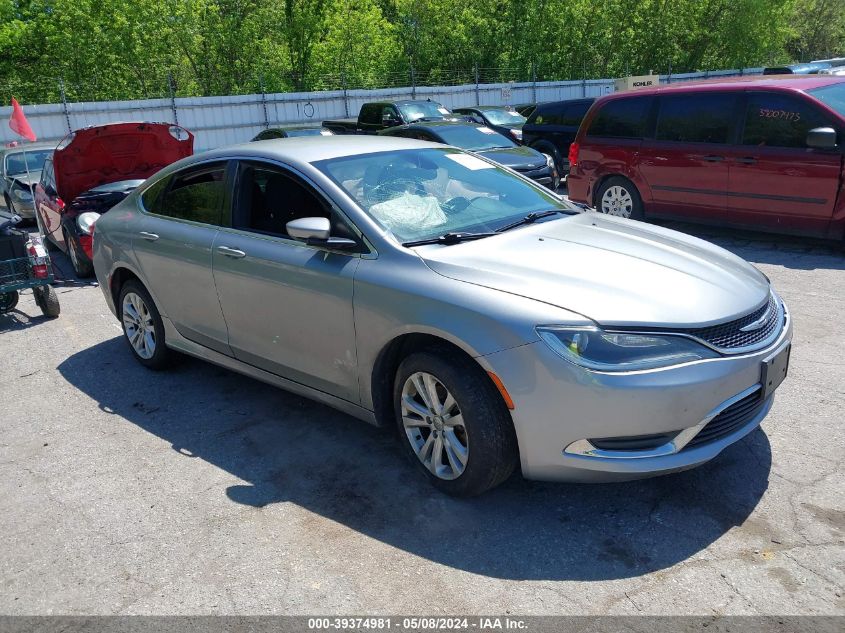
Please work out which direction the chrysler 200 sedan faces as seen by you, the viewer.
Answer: facing the viewer and to the right of the viewer

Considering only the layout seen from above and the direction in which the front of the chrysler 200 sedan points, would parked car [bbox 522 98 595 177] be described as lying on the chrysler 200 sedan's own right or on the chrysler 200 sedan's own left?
on the chrysler 200 sedan's own left

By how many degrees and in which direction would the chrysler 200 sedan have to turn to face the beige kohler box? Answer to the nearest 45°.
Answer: approximately 135° to its left

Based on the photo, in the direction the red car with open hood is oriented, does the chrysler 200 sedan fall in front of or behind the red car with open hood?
in front

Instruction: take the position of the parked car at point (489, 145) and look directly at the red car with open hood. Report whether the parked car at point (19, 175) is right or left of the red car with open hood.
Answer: right

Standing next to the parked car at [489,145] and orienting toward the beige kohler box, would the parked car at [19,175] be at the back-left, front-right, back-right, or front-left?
back-left

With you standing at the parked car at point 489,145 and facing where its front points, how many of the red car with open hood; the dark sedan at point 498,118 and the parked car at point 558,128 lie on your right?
1

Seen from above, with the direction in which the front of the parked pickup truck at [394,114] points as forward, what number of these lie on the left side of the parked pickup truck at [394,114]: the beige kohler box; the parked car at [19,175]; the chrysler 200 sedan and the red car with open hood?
1

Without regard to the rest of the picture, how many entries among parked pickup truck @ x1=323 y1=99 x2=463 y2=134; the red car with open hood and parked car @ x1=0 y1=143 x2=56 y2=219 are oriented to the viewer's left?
0

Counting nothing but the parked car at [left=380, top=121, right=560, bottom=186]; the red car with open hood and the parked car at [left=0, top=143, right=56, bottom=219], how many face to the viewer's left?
0

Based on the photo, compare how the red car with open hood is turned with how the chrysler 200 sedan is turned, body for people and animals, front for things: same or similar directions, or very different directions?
same or similar directions

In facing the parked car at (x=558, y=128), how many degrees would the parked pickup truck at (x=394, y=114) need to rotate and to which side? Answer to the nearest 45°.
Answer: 0° — it already faces it

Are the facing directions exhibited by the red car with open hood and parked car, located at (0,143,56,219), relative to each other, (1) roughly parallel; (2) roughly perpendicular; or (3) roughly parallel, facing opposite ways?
roughly parallel

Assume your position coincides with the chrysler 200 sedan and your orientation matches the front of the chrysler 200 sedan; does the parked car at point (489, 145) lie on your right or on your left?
on your left
